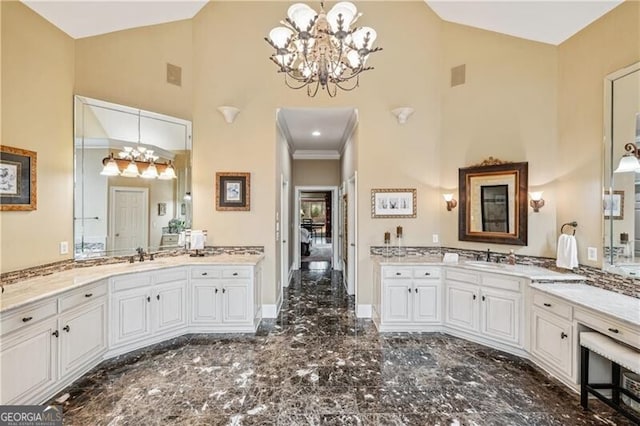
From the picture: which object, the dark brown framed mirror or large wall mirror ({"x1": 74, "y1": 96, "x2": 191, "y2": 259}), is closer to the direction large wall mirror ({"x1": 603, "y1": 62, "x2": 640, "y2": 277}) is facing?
the large wall mirror

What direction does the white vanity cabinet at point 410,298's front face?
toward the camera

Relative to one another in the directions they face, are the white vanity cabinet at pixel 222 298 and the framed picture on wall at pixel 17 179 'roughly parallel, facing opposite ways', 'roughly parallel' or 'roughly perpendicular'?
roughly perpendicular

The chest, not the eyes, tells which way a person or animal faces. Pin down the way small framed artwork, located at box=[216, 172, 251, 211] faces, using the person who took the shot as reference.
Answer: facing the viewer

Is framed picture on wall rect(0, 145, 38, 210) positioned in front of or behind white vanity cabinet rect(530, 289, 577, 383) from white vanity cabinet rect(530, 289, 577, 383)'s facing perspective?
in front

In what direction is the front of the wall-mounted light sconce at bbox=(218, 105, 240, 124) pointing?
toward the camera
